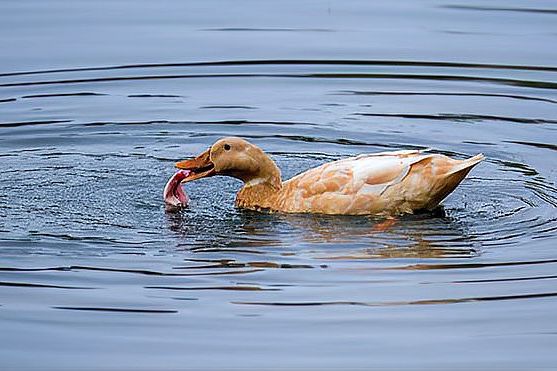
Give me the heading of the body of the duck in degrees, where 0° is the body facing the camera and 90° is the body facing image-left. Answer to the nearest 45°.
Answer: approximately 90°
